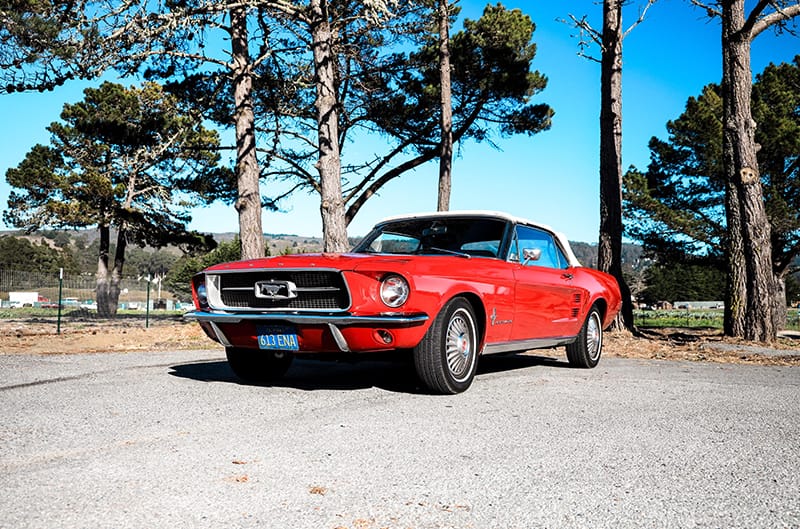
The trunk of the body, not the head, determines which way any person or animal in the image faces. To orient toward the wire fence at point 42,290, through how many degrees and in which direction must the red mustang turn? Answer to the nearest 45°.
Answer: approximately 90° to its right

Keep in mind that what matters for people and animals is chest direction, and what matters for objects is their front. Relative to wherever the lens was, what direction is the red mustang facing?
facing the viewer and to the left of the viewer
